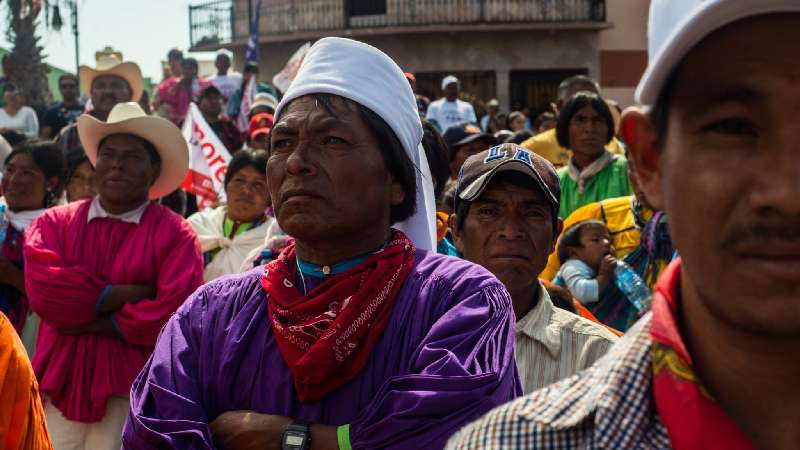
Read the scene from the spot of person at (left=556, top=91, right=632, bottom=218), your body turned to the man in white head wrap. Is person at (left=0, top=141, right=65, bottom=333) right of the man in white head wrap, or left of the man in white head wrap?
right

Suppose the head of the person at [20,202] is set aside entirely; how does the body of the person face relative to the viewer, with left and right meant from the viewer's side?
facing the viewer and to the left of the viewer

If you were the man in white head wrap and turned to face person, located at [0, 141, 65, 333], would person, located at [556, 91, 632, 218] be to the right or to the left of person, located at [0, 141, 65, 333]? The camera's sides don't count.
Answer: right

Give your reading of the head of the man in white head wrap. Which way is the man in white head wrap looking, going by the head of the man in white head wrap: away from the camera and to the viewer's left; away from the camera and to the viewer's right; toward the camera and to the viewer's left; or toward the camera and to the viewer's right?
toward the camera and to the viewer's left

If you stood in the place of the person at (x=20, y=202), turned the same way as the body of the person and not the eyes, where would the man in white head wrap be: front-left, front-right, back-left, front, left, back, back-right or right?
front-left

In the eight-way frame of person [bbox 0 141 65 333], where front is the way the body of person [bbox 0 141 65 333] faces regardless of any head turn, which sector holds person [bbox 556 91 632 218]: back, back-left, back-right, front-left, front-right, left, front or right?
back-left

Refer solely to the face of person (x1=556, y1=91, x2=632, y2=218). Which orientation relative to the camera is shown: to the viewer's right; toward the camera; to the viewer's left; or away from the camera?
toward the camera

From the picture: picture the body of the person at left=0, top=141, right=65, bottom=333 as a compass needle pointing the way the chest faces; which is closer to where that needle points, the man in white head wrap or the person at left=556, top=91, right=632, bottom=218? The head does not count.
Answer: the man in white head wrap
